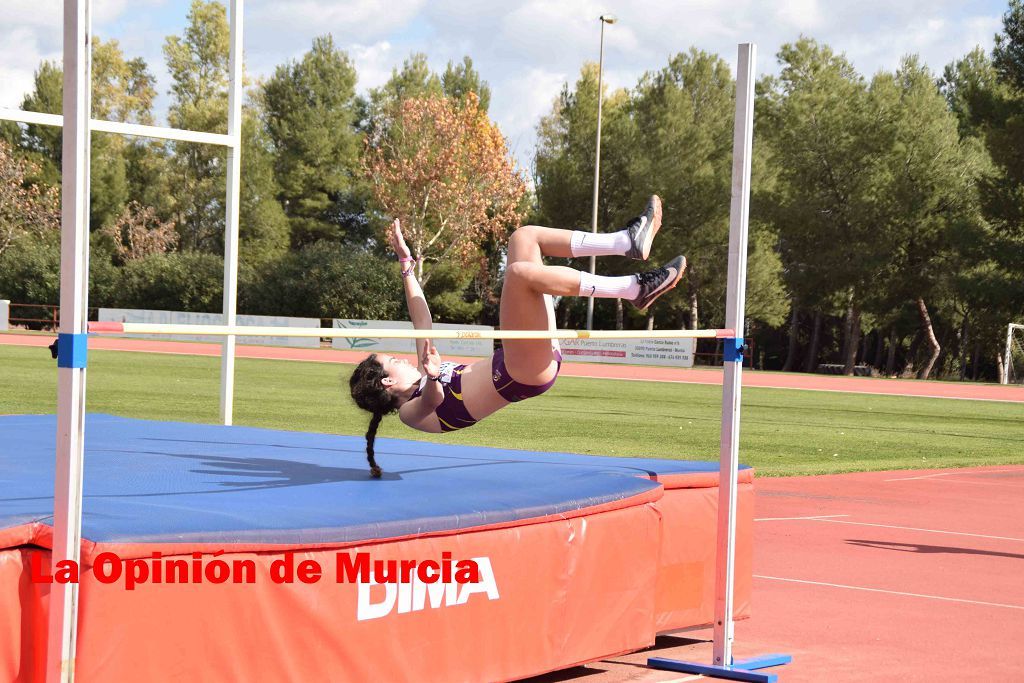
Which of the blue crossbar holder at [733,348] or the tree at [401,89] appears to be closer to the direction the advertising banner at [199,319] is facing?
the blue crossbar holder

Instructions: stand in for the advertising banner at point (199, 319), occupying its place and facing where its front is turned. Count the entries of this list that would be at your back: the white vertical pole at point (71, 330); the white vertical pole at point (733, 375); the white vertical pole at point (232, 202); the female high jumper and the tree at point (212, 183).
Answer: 1

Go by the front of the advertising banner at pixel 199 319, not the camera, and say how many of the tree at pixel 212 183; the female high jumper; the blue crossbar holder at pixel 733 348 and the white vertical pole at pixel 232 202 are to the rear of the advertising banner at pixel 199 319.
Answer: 1

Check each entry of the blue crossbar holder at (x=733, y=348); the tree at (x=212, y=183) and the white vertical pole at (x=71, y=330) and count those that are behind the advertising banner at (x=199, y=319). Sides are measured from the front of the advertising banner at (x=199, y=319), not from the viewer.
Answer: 1

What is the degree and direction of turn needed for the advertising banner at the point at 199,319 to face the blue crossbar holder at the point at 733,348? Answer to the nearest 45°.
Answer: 0° — it already faces it

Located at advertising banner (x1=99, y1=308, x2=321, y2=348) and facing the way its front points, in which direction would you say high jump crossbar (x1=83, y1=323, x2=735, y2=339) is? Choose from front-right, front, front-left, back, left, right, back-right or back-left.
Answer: front

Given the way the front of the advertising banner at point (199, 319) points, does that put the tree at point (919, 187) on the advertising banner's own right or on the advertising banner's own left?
on the advertising banner's own left

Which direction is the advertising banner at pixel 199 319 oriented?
toward the camera

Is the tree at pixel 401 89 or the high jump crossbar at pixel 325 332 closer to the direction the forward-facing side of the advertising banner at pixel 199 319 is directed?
the high jump crossbar

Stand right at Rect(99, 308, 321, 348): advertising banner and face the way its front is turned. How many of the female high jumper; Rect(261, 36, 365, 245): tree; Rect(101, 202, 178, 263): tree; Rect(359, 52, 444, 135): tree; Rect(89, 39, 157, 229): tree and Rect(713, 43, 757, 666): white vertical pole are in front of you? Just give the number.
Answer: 2

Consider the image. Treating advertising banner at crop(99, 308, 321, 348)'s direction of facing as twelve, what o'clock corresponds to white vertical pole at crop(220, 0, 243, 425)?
The white vertical pole is roughly at 12 o'clock from the advertising banner.

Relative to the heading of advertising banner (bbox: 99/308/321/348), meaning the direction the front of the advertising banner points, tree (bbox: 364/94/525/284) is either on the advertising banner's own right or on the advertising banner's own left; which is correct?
on the advertising banner's own left

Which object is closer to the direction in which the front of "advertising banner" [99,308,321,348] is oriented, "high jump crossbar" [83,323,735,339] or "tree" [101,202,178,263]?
the high jump crossbar

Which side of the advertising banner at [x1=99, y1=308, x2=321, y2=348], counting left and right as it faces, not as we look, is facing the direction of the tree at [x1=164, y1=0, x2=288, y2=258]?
back

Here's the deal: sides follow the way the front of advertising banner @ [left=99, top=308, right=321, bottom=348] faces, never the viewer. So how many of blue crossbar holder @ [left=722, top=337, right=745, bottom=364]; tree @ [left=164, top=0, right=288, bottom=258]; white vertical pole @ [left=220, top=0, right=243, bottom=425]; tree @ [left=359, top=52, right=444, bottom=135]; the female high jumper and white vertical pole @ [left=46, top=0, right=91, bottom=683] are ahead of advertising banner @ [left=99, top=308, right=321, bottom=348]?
4

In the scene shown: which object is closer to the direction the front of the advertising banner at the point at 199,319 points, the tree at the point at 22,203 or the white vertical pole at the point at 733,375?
the white vertical pole
